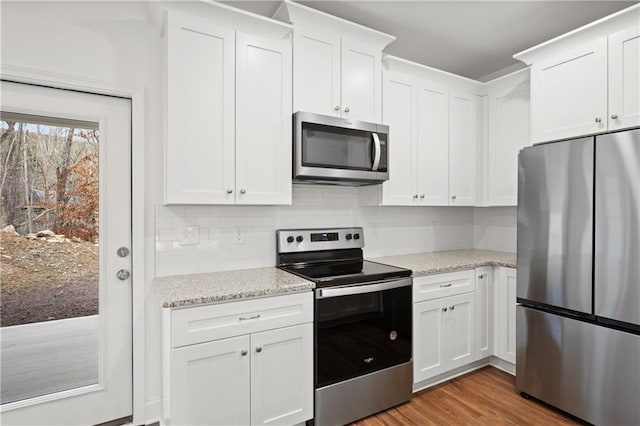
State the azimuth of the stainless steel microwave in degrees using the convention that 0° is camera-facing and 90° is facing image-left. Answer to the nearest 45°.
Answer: approximately 315°

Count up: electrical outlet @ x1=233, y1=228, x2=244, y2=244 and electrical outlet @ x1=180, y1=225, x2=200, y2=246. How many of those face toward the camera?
2

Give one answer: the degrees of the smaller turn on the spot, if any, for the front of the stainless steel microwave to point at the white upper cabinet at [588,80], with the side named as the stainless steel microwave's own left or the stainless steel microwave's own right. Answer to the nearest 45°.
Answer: approximately 45° to the stainless steel microwave's own left

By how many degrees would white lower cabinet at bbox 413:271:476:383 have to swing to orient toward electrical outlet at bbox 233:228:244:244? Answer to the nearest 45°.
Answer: approximately 90° to its right

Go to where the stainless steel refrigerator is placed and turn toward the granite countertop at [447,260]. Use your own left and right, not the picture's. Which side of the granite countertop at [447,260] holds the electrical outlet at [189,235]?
left

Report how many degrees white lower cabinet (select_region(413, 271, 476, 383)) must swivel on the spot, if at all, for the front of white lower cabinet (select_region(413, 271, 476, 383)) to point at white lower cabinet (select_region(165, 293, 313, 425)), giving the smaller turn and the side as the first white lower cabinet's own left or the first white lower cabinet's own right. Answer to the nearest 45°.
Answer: approximately 90° to the first white lower cabinet's own right

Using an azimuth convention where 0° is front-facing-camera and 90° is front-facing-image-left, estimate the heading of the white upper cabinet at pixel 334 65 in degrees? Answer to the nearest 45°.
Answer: approximately 315°

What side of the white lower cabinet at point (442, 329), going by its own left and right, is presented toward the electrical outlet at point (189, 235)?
right
